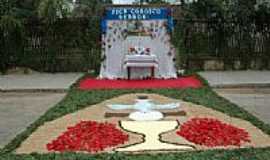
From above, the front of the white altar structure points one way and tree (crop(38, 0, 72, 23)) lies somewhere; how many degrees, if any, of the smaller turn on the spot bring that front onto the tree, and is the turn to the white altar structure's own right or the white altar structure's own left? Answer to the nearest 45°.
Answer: approximately 90° to the white altar structure's own right

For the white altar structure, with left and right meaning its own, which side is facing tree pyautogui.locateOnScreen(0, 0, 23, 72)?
right

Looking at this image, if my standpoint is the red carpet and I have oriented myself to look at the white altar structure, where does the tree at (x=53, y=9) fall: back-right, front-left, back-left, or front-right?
front-left

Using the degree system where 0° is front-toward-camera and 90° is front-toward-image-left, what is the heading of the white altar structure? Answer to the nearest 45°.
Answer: approximately 0°

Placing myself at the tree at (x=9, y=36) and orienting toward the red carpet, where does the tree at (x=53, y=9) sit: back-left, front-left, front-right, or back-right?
front-left

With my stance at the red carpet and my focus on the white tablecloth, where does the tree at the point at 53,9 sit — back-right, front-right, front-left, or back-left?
front-left
